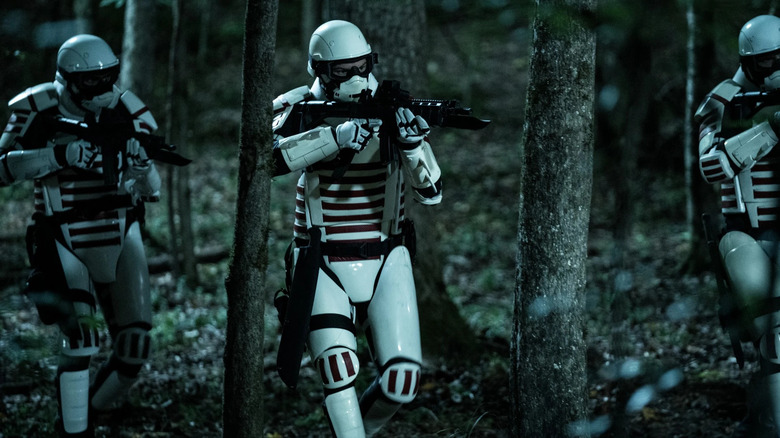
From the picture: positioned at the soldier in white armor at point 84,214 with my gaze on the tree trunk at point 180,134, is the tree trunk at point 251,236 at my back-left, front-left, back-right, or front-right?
back-right

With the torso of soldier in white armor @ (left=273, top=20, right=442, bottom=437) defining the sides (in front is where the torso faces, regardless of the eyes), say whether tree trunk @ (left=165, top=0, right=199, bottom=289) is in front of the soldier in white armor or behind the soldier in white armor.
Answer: behind

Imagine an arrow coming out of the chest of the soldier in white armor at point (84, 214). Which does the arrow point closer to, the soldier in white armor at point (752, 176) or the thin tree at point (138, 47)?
the soldier in white armor

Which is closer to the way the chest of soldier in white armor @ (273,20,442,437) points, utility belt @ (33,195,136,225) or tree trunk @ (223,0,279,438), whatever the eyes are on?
the tree trunk

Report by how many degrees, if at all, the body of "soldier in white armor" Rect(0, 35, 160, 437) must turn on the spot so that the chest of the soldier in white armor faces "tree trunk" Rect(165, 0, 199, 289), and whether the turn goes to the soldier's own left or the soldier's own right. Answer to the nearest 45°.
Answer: approximately 135° to the soldier's own left

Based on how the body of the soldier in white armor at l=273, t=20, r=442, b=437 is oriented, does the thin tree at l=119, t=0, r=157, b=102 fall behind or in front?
behind

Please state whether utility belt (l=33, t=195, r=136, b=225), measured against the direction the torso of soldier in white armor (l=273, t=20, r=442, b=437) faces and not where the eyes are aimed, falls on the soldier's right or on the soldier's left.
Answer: on the soldier's right

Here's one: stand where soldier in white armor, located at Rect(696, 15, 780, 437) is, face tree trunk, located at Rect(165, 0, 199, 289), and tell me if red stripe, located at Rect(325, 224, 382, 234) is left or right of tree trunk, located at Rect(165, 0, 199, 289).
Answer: left

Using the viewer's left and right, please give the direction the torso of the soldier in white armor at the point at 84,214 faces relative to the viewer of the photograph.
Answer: facing the viewer and to the right of the viewer

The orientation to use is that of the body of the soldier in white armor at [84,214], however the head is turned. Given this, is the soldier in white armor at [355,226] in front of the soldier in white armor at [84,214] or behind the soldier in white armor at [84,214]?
in front

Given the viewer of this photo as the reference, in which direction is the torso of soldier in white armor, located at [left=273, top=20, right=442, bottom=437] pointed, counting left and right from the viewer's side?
facing the viewer

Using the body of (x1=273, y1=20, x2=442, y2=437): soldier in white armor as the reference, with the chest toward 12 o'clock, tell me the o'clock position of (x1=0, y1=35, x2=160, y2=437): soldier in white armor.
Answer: (x1=0, y1=35, x2=160, y2=437): soldier in white armor is roughly at 4 o'clock from (x1=273, y1=20, x2=442, y2=437): soldier in white armor.

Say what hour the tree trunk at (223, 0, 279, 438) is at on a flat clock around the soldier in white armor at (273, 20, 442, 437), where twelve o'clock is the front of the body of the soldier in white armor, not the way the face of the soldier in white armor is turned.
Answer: The tree trunk is roughly at 2 o'clock from the soldier in white armor.

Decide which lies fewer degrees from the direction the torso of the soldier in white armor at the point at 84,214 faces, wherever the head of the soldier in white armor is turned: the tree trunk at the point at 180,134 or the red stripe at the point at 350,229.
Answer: the red stripe

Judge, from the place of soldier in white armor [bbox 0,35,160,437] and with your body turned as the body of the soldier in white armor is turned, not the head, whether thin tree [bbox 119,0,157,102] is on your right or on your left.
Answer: on your left

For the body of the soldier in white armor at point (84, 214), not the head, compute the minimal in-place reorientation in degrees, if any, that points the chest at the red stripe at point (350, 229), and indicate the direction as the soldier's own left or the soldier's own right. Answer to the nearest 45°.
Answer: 0° — they already face it

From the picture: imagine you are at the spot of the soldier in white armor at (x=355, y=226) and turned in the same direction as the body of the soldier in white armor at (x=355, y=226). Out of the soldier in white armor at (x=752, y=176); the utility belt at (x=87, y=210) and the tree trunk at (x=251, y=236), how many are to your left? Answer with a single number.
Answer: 1
